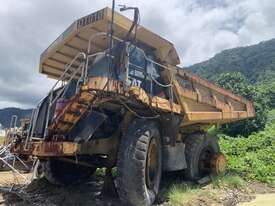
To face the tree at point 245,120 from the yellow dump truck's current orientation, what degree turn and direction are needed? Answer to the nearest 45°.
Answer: approximately 180°

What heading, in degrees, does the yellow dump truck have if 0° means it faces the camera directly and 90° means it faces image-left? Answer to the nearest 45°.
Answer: approximately 45°
